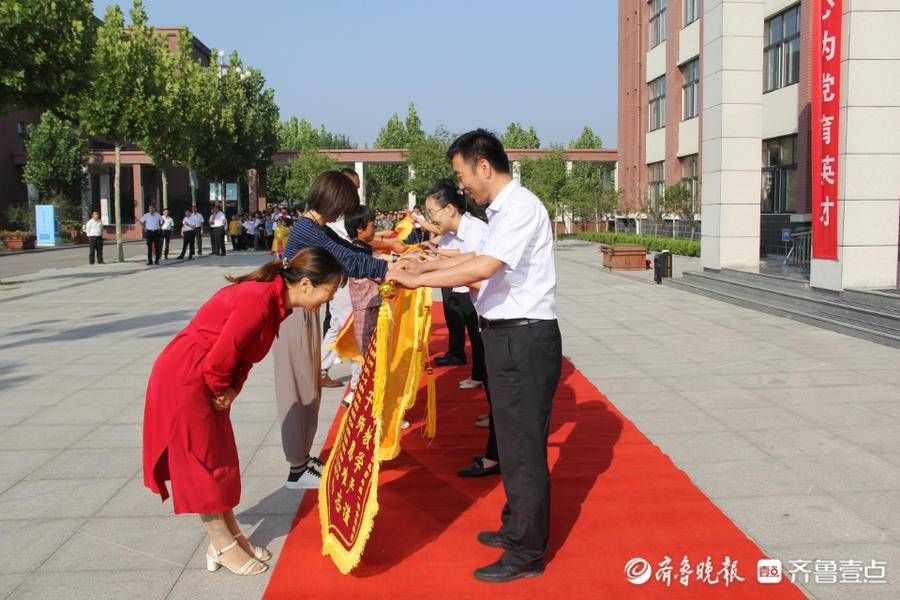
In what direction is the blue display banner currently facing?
toward the camera

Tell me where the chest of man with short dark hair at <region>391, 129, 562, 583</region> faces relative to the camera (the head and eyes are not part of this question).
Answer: to the viewer's left

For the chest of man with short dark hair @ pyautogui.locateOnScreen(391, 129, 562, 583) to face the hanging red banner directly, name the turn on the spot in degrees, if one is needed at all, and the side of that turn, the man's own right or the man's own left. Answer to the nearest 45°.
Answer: approximately 135° to the man's own right

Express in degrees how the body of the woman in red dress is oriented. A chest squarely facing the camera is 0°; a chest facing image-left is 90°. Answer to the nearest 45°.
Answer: approximately 270°

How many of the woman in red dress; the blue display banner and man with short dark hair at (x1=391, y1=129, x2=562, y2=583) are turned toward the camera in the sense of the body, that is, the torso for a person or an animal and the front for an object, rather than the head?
1

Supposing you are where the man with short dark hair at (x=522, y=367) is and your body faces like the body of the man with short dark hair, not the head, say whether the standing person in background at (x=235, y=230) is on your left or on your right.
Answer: on your right

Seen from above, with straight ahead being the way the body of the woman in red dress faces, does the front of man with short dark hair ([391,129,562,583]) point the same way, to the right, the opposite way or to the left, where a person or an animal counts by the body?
the opposite way

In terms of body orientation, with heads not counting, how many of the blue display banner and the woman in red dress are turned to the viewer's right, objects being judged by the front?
1

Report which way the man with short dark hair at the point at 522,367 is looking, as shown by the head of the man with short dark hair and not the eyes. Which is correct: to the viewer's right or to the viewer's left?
to the viewer's left

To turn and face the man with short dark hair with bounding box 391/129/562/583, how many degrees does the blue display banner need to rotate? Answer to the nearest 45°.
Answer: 0° — it already faces them

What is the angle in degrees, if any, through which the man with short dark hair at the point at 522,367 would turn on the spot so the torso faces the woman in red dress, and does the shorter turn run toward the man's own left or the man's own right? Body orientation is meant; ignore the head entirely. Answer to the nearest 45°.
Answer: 0° — they already face them

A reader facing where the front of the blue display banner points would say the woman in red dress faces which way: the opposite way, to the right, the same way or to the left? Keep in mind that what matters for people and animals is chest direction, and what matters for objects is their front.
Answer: to the left

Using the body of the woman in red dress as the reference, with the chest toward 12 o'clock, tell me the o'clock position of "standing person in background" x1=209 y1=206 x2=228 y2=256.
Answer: The standing person in background is roughly at 9 o'clock from the woman in red dress.

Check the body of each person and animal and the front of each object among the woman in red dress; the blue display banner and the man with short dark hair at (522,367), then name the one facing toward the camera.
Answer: the blue display banner
